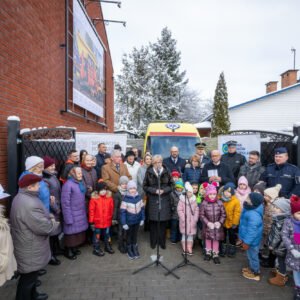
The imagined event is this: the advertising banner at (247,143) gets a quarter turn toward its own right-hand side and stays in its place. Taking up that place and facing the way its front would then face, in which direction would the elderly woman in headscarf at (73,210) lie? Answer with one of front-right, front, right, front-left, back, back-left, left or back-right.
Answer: front-left

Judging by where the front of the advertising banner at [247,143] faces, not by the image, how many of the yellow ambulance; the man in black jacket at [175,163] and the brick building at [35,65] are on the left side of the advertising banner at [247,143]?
0

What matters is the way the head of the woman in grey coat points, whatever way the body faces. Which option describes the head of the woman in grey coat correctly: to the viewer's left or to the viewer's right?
to the viewer's right

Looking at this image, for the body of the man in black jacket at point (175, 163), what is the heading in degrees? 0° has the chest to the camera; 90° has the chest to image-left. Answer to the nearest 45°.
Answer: approximately 0°

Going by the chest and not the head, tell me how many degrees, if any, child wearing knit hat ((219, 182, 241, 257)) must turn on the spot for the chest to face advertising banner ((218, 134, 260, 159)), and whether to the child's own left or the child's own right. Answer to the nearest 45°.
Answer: approximately 135° to the child's own right

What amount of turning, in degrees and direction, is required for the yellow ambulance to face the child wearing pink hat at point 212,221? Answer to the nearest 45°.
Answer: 0° — it already faces them

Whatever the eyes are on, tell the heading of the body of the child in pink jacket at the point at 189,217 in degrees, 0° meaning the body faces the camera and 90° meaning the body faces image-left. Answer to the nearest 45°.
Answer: approximately 0°

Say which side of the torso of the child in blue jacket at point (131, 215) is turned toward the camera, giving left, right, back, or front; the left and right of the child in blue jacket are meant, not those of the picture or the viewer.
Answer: front

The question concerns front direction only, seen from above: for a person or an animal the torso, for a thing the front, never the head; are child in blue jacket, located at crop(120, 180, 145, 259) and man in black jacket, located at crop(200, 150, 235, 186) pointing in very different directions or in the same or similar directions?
same or similar directions

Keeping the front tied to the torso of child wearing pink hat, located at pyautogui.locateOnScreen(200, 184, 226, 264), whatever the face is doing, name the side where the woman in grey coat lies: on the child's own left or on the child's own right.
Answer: on the child's own right

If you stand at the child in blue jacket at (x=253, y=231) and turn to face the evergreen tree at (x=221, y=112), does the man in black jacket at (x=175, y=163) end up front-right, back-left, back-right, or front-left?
front-left

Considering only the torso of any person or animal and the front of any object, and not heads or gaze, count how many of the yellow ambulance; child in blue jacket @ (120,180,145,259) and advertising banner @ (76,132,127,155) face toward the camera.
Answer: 3

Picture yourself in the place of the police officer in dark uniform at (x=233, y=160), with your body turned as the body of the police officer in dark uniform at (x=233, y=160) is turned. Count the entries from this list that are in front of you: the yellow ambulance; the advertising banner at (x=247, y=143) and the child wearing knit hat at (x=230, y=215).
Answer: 1

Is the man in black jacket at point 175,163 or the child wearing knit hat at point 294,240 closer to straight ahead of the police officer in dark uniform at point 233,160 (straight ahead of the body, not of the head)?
the child wearing knit hat
